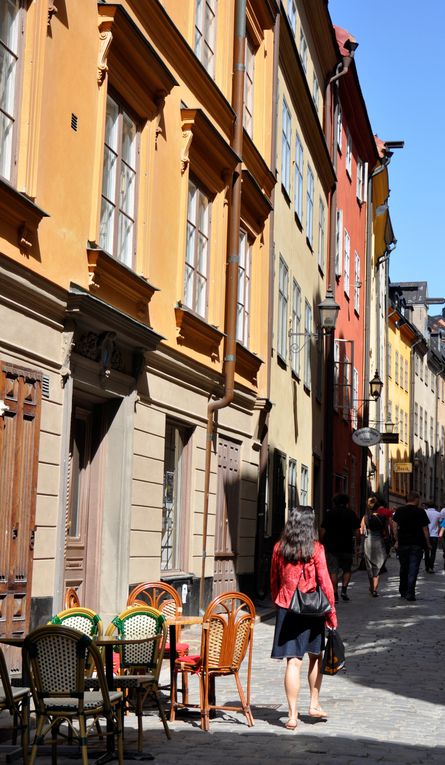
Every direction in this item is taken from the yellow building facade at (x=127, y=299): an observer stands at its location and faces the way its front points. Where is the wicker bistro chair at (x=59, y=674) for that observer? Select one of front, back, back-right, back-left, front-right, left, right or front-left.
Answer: front-right

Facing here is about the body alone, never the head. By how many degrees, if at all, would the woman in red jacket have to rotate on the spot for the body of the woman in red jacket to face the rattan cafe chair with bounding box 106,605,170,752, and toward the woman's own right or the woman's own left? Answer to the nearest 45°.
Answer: approximately 135° to the woman's own left

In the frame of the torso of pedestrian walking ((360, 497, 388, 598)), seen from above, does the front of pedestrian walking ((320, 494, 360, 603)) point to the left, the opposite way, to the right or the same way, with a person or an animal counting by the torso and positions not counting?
the same way

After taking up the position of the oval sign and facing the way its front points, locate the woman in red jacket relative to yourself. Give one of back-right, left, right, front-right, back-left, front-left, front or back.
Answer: front

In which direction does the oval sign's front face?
toward the camera

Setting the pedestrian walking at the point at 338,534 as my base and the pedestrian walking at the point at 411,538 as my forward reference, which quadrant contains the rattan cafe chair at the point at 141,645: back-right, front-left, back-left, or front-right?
back-right

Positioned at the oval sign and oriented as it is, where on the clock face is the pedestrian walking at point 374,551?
The pedestrian walking is roughly at 12 o'clock from the oval sign.

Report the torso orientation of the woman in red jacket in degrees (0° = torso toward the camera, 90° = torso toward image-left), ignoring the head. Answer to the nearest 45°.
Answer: approximately 180°

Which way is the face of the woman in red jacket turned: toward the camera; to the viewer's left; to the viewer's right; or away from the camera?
away from the camera

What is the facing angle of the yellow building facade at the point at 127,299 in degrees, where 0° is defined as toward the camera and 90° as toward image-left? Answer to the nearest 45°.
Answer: approximately 315°

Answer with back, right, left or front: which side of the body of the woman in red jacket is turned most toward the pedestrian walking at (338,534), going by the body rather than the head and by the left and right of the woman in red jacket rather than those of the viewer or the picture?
front
